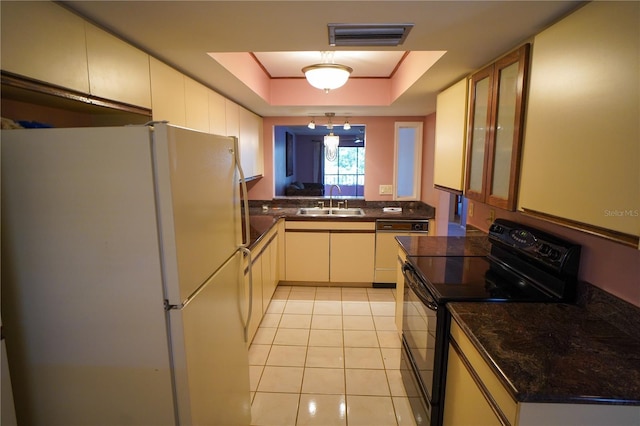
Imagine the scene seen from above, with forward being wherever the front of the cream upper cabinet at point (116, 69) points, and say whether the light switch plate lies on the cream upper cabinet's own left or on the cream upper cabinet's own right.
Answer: on the cream upper cabinet's own left

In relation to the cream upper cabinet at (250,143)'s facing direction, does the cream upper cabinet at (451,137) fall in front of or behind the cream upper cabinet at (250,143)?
in front

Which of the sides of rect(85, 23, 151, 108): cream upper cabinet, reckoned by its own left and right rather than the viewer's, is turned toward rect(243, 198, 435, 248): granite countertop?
left

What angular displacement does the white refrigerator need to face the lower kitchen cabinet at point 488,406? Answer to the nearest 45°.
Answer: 0° — it already faces it

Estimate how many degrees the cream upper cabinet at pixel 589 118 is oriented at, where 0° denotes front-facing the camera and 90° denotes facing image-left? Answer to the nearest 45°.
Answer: approximately 45°

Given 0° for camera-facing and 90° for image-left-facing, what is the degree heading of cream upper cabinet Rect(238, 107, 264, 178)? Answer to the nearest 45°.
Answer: approximately 315°

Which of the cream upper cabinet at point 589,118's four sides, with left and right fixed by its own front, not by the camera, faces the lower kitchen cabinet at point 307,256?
right

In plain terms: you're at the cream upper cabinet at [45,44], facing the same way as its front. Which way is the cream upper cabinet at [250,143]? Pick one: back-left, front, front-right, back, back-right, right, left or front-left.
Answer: left

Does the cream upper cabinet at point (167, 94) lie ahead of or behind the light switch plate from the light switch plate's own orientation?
ahead

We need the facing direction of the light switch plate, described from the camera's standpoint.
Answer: facing the viewer
